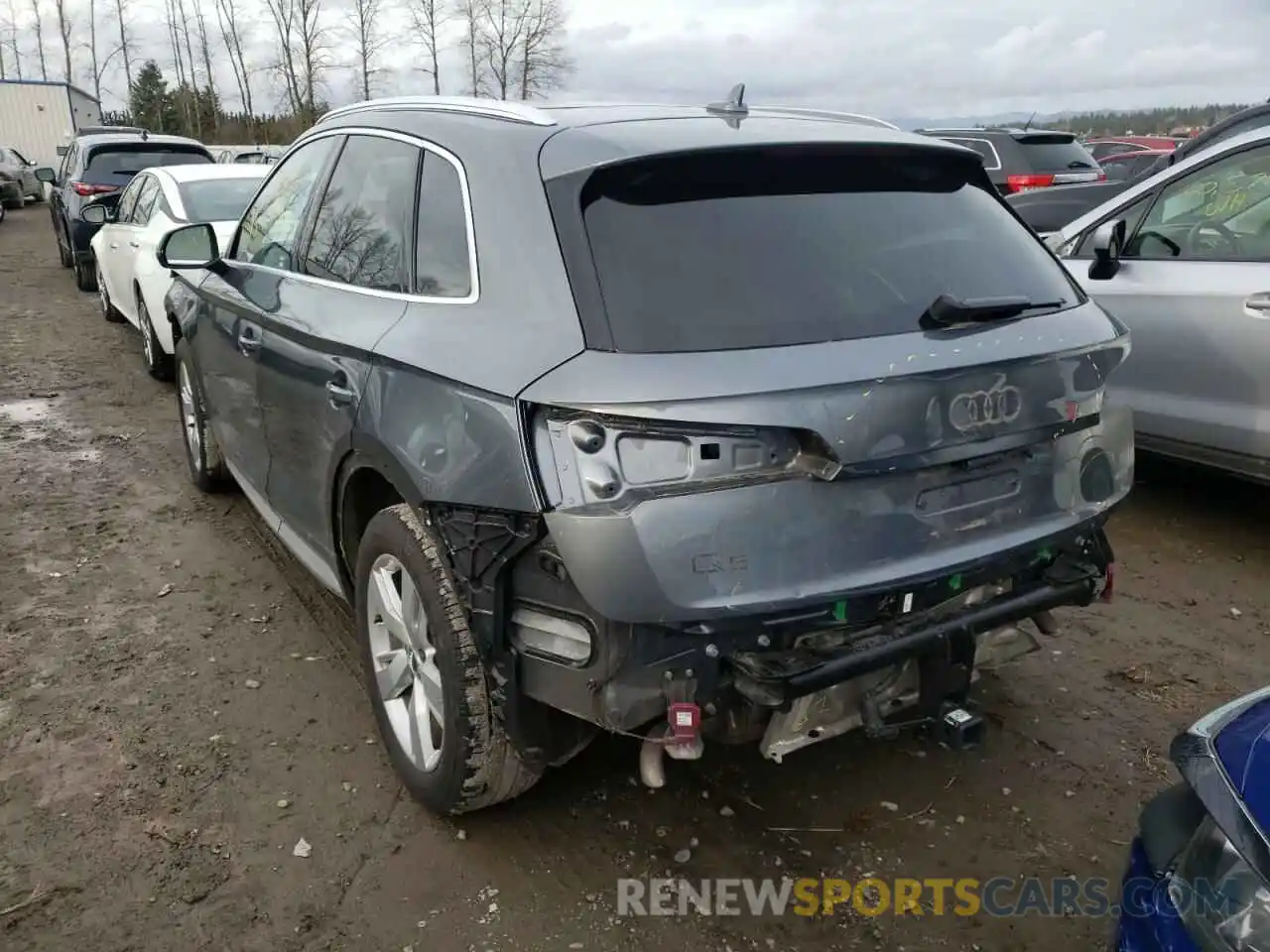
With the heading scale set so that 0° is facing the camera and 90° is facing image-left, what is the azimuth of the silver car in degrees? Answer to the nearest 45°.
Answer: approximately 135°

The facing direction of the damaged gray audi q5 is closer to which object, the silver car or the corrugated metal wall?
the corrugated metal wall

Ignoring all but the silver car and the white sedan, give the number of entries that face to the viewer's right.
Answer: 0

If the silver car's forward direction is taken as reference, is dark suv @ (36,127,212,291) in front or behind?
in front

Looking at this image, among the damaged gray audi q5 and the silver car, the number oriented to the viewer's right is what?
0

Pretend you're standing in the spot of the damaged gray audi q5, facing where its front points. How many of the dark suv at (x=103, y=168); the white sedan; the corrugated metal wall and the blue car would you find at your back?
1

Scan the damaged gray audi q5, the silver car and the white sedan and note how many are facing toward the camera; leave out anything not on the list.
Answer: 0

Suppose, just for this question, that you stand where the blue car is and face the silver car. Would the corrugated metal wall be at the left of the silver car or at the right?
left

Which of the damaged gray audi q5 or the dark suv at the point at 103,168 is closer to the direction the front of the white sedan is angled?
the dark suv

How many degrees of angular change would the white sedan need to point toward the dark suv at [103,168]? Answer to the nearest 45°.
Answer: approximately 45° to its right

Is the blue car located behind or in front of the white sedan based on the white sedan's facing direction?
behind

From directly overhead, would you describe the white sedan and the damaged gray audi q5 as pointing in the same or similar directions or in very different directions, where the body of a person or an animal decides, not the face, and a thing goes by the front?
same or similar directions

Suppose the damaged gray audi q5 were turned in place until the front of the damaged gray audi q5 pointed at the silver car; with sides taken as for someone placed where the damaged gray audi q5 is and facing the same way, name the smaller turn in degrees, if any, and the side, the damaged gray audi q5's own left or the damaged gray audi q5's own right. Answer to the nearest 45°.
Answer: approximately 90° to the damaged gray audi q5's own right

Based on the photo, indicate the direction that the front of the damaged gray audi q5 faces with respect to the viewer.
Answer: facing away from the viewer and to the left of the viewer

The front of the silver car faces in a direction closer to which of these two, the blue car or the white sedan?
the white sedan
